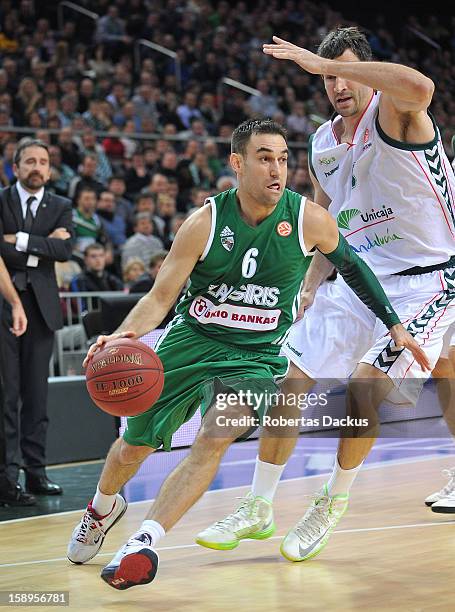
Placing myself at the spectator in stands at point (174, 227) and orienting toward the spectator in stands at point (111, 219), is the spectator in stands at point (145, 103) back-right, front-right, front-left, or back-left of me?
front-right

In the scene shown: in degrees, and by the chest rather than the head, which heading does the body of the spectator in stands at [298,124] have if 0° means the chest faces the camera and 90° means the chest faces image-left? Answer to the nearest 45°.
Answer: approximately 0°

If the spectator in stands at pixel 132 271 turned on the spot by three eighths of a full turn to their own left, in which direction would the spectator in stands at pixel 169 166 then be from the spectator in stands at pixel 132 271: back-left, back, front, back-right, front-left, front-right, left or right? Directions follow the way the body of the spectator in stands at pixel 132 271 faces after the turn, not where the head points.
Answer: front-left

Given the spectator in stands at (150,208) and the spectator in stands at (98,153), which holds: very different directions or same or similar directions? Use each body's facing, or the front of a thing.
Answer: same or similar directions

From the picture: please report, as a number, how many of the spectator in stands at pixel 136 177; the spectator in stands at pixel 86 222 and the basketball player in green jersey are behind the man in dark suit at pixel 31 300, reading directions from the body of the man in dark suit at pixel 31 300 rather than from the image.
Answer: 2

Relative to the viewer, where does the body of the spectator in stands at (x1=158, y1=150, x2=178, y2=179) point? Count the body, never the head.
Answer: toward the camera

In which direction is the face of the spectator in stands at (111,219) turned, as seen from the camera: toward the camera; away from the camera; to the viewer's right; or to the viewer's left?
toward the camera

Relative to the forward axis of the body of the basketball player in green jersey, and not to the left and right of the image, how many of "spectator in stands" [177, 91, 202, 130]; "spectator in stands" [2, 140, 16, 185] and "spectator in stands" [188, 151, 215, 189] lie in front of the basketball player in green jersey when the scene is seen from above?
0

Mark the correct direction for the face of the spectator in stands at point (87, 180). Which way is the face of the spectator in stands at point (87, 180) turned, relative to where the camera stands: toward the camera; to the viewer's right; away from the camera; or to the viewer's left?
toward the camera

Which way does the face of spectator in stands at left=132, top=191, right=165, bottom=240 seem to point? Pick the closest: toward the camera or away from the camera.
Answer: toward the camera

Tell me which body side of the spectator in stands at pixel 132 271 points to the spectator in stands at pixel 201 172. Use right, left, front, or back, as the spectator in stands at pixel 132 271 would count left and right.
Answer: back

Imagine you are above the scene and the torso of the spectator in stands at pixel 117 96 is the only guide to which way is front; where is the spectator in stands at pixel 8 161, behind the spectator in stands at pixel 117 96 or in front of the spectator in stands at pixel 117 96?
in front

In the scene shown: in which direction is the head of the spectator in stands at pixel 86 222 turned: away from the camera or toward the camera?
toward the camera

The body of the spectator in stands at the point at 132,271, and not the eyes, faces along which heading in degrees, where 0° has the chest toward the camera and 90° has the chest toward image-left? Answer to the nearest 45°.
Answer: approximately 0°

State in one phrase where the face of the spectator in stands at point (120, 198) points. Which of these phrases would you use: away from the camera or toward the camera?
toward the camera

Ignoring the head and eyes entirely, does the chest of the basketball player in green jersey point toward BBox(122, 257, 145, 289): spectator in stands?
no

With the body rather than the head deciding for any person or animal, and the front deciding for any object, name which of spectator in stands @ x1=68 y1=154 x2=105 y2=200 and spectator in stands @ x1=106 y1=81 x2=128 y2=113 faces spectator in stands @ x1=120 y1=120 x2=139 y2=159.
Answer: spectator in stands @ x1=106 y1=81 x2=128 y2=113

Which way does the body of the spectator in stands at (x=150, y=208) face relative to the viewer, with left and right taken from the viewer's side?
facing the viewer

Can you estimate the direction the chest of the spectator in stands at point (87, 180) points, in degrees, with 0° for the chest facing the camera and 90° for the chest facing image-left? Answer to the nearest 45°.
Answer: approximately 315°

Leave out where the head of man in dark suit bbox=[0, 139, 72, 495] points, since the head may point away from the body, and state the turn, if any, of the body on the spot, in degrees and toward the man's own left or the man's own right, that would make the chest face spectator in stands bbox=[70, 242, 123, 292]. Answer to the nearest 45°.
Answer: approximately 180°

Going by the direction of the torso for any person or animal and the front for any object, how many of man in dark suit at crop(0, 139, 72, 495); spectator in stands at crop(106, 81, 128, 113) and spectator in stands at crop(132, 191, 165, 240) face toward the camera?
3

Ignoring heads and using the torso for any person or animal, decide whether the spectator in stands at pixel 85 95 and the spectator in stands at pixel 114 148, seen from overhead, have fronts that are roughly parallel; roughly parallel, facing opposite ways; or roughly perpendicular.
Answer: roughly parallel
